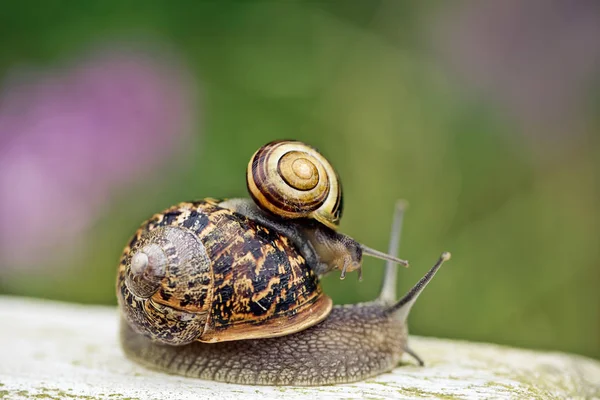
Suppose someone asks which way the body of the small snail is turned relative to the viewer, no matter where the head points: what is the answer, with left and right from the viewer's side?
facing to the right of the viewer

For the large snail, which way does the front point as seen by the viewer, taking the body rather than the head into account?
to the viewer's right
